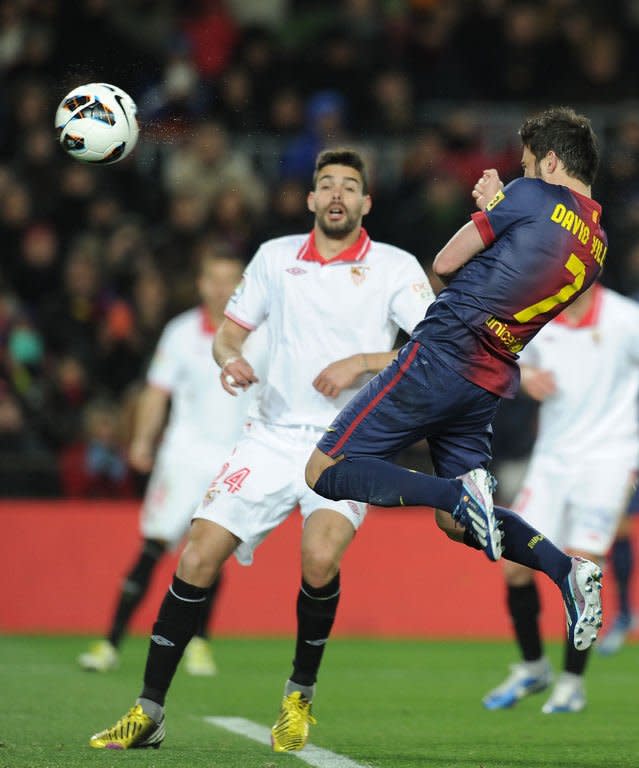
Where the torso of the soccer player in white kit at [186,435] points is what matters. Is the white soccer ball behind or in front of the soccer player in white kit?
in front

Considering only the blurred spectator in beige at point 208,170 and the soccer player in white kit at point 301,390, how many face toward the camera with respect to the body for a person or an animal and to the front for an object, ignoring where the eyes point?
2

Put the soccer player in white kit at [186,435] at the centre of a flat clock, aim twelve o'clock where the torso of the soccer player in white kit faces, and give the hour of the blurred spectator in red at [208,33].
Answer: The blurred spectator in red is roughly at 6 o'clock from the soccer player in white kit.

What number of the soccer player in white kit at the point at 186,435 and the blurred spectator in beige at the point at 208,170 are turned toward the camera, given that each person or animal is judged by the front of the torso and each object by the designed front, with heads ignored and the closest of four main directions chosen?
2

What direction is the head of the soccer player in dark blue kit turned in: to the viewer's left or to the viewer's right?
to the viewer's left

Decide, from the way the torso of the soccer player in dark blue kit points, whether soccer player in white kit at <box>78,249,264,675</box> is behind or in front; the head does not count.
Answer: in front

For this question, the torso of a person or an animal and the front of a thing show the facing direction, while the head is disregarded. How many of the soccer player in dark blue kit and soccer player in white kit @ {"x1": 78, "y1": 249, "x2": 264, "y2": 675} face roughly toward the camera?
1

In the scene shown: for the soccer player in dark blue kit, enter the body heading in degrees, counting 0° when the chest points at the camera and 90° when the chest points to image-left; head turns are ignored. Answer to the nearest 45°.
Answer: approximately 135°

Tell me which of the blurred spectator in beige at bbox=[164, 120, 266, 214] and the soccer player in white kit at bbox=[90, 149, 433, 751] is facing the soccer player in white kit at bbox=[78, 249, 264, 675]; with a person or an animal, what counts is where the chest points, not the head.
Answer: the blurred spectator in beige
